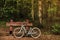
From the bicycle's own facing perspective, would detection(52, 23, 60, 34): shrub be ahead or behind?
behind

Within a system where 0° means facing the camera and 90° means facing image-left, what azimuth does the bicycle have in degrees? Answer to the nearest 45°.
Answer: approximately 90°
